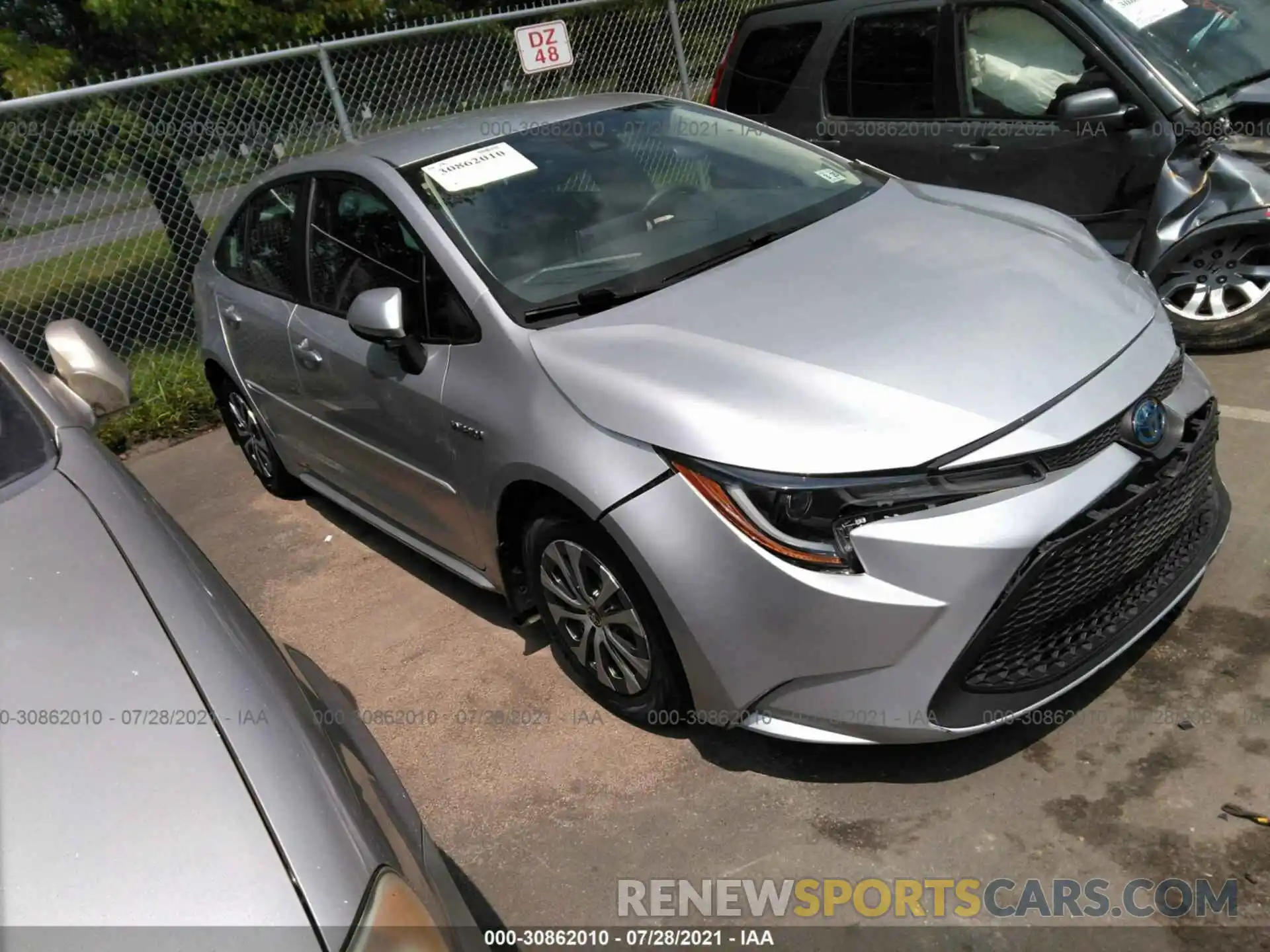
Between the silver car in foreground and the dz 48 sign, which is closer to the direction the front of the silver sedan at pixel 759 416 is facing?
the silver car in foreground

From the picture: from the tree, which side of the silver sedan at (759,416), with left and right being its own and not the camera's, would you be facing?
back

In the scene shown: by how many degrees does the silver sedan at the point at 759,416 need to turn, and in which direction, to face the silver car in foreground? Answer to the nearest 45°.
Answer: approximately 90° to its right

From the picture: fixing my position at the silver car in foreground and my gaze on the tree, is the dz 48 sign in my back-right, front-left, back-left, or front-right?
front-right

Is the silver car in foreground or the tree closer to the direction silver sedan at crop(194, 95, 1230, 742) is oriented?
the silver car in foreground

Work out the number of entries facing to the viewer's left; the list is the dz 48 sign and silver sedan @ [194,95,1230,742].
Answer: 0

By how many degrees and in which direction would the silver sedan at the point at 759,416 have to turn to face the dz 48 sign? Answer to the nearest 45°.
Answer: approximately 135° to its left

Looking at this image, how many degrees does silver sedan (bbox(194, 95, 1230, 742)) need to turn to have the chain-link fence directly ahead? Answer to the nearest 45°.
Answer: approximately 180°

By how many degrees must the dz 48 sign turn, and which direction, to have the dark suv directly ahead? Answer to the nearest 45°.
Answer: approximately 45° to its left

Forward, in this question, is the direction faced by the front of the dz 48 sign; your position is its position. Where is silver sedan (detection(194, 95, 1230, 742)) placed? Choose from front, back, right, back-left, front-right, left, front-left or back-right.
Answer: front

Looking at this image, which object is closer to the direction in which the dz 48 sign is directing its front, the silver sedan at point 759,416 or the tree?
the silver sedan

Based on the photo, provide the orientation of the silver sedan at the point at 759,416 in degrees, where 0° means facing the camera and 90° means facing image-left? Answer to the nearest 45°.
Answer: approximately 315°

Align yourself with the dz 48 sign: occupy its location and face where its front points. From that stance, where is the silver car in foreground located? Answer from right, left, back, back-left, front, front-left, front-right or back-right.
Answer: front

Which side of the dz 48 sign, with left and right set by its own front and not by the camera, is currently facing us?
front
